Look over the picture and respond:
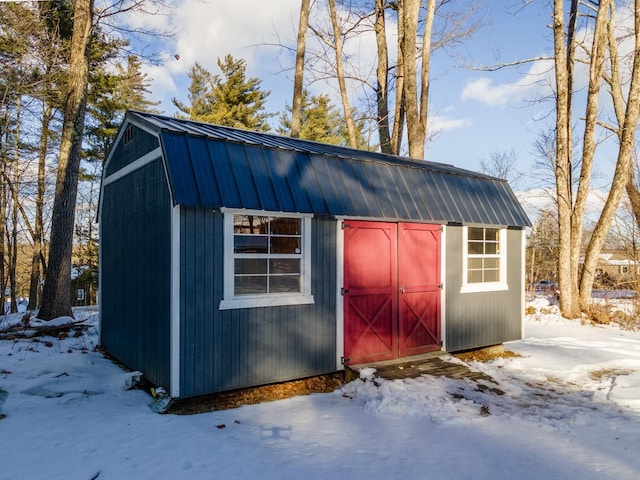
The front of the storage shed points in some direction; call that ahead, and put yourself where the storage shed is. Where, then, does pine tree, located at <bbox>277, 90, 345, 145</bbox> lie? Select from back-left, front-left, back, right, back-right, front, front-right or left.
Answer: back-left

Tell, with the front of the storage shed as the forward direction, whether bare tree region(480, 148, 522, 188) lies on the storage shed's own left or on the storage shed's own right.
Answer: on the storage shed's own left

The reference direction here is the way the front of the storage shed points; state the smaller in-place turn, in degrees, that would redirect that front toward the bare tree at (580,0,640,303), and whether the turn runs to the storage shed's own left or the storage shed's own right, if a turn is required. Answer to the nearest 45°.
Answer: approximately 90° to the storage shed's own left

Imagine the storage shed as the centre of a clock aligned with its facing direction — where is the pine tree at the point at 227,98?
The pine tree is roughly at 7 o'clock from the storage shed.

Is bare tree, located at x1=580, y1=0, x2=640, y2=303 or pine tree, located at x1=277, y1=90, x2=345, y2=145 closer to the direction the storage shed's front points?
the bare tree

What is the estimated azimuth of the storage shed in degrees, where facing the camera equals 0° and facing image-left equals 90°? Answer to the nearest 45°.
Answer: approximately 315°
